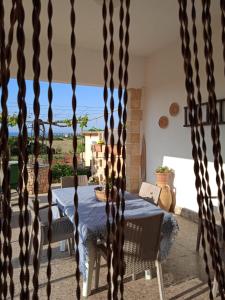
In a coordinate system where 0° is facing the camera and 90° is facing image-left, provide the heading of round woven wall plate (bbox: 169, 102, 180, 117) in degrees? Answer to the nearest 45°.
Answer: approximately 45°

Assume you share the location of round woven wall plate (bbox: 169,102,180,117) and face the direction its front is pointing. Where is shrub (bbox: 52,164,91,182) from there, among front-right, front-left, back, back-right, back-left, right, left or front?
right

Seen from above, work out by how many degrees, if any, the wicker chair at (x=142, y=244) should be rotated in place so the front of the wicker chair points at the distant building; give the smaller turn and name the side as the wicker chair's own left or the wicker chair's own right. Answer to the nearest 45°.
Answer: approximately 45° to the wicker chair's own right

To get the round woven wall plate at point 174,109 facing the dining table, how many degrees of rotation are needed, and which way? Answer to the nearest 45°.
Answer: approximately 45° to its left

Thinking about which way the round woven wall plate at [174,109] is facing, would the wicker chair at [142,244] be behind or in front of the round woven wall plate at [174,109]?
in front

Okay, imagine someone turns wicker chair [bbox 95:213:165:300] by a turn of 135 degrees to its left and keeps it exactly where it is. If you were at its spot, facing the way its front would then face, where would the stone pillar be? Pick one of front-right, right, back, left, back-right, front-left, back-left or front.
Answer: back

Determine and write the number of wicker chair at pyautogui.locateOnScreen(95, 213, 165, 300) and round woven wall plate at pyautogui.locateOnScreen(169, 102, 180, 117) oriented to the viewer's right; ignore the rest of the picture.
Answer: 0

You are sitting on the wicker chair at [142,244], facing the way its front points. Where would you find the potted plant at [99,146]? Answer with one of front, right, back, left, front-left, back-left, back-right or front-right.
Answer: front-right

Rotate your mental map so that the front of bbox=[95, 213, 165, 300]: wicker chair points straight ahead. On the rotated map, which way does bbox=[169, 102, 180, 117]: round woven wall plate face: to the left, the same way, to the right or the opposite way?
to the left

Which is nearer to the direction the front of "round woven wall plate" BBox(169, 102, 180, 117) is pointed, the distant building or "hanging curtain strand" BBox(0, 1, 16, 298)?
the hanging curtain strand

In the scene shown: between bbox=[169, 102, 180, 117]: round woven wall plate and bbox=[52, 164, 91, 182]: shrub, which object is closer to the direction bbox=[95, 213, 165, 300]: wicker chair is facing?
the shrub

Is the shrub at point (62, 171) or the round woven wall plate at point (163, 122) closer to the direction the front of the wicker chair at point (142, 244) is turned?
the shrub

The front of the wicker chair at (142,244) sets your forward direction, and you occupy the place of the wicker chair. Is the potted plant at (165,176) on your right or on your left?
on your right

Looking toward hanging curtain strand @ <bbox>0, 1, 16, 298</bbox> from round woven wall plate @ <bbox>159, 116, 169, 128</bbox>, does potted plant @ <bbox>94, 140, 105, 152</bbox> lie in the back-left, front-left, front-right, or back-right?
back-right

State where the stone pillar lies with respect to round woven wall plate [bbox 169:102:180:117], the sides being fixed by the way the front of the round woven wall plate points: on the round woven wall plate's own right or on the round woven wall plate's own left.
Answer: on the round woven wall plate's own right

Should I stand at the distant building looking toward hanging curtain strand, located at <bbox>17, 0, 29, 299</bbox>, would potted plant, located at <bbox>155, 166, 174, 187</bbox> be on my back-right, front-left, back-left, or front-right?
front-left

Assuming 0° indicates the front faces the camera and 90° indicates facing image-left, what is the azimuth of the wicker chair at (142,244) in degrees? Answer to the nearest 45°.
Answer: approximately 135°
